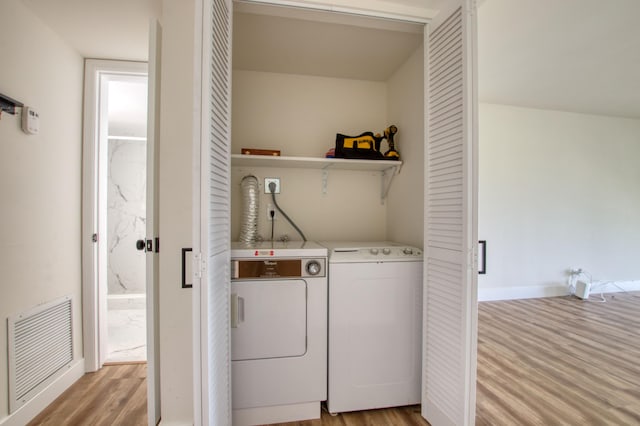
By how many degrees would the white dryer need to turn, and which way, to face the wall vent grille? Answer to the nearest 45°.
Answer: approximately 90° to its right

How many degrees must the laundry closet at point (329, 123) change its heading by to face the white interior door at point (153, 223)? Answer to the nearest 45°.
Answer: approximately 45° to its right

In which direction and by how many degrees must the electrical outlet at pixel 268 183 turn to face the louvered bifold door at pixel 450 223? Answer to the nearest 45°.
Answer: approximately 45° to its left

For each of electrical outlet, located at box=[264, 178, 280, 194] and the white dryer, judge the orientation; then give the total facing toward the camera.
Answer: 2

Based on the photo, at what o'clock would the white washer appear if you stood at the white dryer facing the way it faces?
The white washer is roughly at 9 o'clock from the white dryer.

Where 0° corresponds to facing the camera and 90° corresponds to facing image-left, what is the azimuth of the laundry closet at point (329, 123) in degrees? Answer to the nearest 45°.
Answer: approximately 0°

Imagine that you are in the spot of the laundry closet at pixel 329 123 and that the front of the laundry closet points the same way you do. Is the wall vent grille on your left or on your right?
on your right

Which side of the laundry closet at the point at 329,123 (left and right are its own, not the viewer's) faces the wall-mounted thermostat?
right

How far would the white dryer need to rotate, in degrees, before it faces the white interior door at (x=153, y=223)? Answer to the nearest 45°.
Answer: approximately 90° to its right

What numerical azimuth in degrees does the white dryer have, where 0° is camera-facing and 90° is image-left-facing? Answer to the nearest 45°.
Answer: approximately 0°
